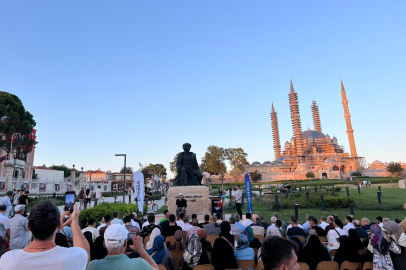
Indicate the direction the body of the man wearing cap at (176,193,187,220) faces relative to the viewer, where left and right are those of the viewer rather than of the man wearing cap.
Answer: facing the viewer

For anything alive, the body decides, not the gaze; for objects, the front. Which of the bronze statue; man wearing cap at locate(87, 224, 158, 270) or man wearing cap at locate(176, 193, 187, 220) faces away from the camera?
man wearing cap at locate(87, 224, 158, 270)

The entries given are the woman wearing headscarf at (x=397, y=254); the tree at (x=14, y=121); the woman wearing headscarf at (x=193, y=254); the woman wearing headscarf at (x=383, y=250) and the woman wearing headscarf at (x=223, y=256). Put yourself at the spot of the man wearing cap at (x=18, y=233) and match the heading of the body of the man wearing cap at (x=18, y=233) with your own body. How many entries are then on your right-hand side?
4

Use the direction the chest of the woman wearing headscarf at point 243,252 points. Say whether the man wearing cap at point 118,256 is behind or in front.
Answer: behind

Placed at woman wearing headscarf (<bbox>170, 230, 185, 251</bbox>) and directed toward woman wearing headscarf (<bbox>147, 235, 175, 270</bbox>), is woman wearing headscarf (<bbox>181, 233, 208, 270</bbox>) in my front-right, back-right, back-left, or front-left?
front-left

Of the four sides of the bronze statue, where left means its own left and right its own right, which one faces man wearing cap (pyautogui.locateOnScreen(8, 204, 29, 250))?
front

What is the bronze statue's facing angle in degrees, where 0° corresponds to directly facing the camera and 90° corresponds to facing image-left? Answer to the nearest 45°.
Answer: approximately 0°

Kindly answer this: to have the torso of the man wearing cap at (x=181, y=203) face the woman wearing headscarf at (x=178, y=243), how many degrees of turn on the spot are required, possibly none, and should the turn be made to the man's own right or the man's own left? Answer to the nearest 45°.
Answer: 0° — they already face them

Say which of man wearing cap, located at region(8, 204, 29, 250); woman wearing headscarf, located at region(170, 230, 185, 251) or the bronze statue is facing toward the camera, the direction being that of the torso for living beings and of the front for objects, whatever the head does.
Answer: the bronze statue

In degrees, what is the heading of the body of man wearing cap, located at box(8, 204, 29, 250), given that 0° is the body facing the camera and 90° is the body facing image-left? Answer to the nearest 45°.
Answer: approximately 225°

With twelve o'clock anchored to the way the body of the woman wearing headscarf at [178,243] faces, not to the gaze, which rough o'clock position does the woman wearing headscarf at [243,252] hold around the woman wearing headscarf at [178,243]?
the woman wearing headscarf at [243,252] is roughly at 4 o'clock from the woman wearing headscarf at [178,243].

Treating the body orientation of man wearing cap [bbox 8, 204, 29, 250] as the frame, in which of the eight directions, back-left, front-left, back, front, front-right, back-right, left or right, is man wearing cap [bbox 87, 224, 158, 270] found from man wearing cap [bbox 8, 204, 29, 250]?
back-right

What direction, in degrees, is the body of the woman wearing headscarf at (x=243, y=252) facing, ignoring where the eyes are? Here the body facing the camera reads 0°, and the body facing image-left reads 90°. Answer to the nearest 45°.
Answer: approximately 180°

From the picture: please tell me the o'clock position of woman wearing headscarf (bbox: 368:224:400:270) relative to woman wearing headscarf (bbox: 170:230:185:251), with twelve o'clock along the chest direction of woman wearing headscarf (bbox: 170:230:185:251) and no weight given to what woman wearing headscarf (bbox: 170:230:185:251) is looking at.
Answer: woman wearing headscarf (bbox: 368:224:400:270) is roughly at 4 o'clock from woman wearing headscarf (bbox: 170:230:185:251).

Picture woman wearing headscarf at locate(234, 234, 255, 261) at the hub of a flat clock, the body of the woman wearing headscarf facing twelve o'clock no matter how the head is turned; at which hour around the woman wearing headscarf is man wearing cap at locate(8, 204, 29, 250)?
The man wearing cap is roughly at 9 o'clock from the woman wearing headscarf.

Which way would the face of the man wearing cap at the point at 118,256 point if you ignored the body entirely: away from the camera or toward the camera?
away from the camera

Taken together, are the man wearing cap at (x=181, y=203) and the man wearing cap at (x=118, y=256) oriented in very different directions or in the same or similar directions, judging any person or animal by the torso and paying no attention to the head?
very different directions

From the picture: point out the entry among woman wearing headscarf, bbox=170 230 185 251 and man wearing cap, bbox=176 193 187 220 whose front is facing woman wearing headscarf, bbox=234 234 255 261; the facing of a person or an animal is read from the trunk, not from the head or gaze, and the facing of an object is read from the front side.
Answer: the man wearing cap

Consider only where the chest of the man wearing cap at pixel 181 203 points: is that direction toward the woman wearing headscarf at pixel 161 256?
yes

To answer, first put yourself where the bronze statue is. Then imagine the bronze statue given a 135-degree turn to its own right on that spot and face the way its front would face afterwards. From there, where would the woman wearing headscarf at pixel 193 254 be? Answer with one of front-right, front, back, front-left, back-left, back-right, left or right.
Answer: back-left

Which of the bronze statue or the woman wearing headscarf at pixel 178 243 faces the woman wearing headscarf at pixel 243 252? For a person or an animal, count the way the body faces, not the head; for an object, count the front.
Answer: the bronze statue
